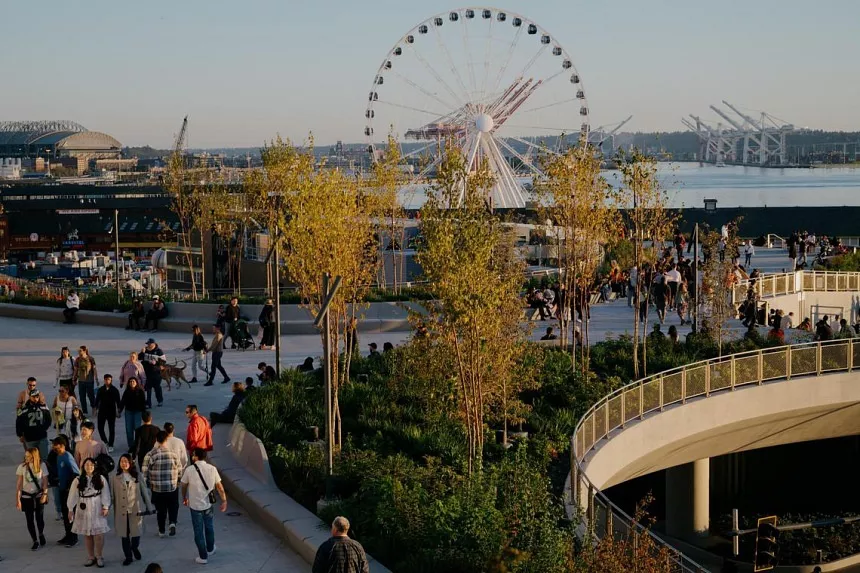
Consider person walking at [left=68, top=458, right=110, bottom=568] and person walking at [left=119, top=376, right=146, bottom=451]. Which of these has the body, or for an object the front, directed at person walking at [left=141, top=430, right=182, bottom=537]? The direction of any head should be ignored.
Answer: person walking at [left=119, top=376, right=146, bottom=451]

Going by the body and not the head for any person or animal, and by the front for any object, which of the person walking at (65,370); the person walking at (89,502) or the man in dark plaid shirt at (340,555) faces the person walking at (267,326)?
the man in dark plaid shirt

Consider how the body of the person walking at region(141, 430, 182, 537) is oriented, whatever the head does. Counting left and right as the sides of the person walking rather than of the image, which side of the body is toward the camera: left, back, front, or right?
back

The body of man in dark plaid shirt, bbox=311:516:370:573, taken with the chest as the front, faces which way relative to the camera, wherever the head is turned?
away from the camera

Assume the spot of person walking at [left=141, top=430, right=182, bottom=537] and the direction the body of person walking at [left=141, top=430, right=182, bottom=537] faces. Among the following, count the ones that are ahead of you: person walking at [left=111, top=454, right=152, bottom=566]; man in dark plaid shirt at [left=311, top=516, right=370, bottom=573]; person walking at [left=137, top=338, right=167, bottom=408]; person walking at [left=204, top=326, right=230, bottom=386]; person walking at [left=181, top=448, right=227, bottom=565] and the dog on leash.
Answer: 3

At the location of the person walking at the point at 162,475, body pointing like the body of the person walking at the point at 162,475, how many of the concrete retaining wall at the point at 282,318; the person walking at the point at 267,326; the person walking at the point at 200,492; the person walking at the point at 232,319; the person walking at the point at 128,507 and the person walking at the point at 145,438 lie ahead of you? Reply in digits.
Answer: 4

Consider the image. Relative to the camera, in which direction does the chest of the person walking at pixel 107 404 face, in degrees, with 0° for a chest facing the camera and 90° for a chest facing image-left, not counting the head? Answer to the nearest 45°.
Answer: approximately 0°

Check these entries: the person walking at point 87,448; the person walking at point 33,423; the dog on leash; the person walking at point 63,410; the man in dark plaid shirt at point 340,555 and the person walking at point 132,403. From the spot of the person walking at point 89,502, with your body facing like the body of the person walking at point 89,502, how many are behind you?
5

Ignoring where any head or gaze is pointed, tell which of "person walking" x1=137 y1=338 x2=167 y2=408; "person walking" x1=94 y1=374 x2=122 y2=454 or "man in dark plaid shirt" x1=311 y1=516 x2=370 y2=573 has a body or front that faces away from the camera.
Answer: the man in dark plaid shirt

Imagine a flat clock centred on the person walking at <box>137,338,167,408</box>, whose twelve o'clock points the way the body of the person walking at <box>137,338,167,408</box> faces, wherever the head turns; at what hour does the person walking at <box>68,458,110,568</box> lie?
the person walking at <box>68,458,110,568</box> is roughly at 12 o'clock from the person walking at <box>137,338,167,408</box>.

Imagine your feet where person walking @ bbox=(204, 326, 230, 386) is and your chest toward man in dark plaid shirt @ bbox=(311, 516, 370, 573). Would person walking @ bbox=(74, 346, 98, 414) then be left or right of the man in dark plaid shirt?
right
